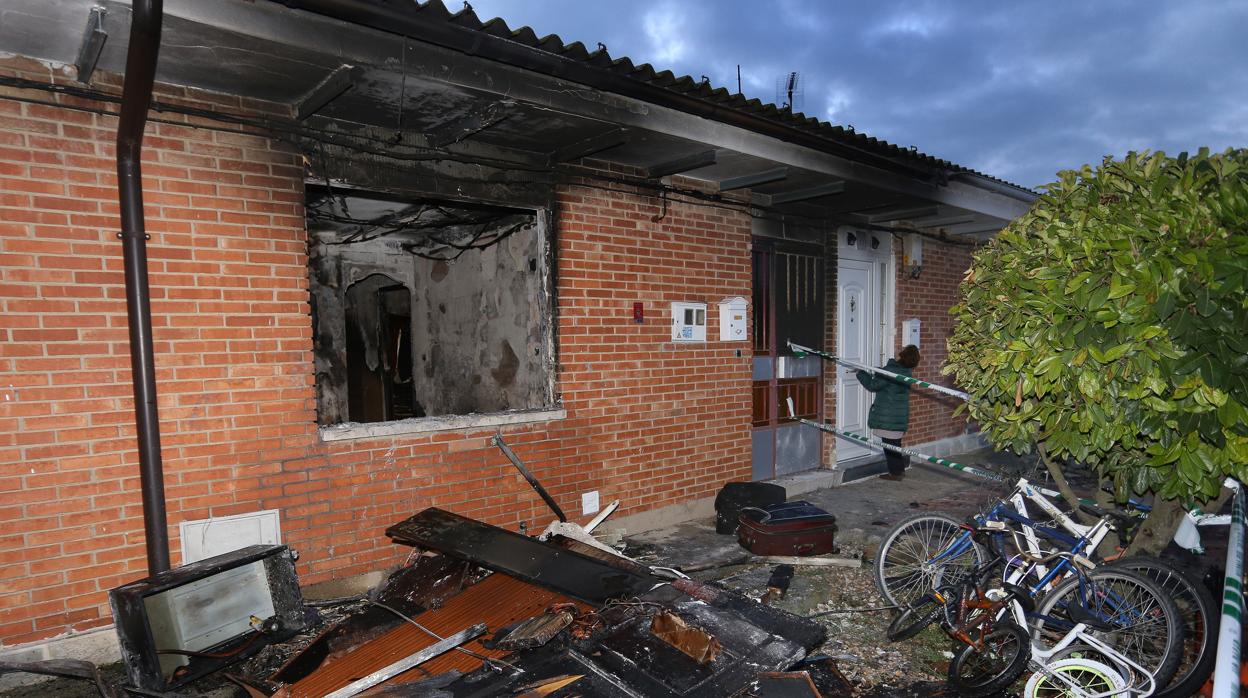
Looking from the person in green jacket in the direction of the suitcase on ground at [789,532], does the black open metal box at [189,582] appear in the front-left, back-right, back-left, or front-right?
front-right

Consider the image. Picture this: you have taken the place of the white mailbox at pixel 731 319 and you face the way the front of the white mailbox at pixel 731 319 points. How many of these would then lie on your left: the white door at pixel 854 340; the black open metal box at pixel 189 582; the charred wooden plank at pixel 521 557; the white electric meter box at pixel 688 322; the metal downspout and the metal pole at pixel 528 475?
1

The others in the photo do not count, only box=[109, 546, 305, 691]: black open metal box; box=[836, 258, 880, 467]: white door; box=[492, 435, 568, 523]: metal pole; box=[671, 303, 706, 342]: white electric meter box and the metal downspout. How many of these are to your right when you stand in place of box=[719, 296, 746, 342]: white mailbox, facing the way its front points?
4

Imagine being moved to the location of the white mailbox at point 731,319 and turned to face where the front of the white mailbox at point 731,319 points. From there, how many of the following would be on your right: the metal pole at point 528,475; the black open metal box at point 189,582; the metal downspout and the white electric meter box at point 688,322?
4

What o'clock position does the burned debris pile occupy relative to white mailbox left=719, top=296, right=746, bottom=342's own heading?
The burned debris pile is roughly at 2 o'clock from the white mailbox.

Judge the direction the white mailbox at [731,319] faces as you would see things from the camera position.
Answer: facing the viewer and to the right of the viewer

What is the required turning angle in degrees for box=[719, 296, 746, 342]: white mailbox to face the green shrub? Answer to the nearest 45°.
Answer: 0° — it already faces it

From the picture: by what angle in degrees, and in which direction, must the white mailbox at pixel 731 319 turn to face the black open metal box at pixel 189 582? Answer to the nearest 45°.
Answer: approximately 90° to its right

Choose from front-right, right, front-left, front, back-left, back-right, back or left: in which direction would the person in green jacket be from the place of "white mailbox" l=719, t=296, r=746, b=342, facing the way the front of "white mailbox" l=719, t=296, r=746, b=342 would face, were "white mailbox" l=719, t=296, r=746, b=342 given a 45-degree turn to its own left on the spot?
front-left

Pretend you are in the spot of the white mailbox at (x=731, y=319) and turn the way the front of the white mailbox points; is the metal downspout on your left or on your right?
on your right

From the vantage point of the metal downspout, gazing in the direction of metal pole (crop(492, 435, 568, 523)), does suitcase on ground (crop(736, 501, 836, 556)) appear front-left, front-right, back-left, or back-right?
front-right

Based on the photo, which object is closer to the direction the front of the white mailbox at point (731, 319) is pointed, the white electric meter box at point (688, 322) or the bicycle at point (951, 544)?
the bicycle

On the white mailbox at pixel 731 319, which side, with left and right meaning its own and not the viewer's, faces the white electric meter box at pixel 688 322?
right
